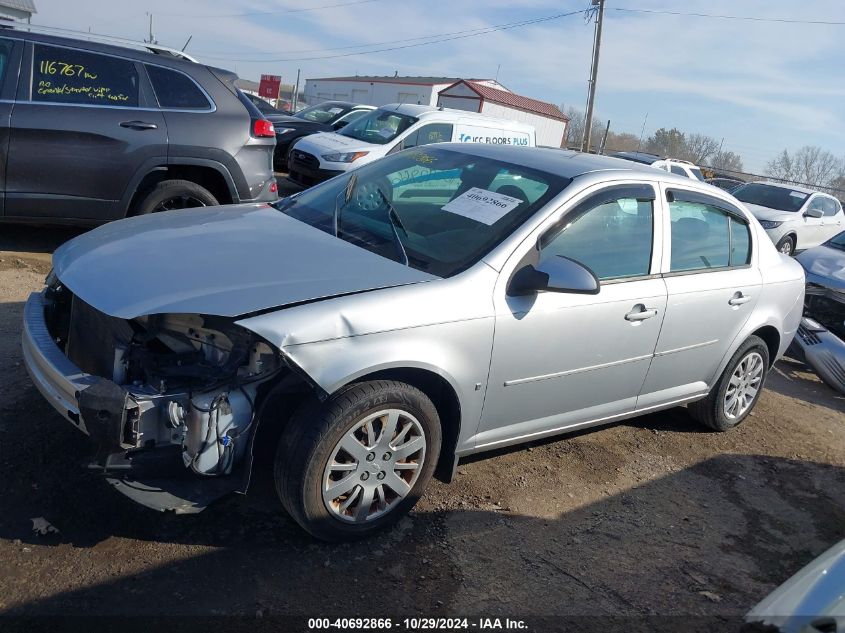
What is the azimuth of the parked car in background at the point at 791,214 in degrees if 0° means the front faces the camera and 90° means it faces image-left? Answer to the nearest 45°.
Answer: approximately 45°

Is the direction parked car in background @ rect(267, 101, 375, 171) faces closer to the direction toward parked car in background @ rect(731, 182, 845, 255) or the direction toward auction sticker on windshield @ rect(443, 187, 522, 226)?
the auction sticker on windshield

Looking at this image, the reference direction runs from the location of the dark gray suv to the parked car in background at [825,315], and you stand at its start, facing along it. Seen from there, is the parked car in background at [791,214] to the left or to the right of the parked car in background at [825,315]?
left

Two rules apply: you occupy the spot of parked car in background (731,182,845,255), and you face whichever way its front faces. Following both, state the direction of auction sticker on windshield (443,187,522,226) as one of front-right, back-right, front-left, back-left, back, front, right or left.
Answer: front-left

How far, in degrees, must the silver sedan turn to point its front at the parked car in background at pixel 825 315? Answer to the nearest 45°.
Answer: approximately 180°

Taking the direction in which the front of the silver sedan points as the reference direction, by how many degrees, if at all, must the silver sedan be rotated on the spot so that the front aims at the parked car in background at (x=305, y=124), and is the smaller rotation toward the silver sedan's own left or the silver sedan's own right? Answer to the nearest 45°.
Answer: approximately 135° to the silver sedan's own right

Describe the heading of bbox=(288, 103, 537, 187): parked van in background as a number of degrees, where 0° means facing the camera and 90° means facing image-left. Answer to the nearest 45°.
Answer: approximately 45°

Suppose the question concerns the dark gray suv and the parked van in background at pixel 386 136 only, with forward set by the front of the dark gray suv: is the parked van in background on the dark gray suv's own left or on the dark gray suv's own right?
on the dark gray suv's own right

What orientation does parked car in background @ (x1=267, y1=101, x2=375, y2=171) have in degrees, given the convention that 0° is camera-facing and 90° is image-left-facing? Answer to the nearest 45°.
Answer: approximately 45°

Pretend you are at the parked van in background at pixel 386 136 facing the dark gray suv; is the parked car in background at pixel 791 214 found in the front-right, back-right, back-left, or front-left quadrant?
back-left

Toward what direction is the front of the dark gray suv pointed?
to the viewer's left

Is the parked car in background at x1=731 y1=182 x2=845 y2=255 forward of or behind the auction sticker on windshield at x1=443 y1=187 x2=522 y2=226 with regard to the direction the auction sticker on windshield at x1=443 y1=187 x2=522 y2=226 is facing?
behind

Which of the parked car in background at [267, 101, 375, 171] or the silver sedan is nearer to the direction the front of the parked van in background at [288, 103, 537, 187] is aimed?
the silver sedan

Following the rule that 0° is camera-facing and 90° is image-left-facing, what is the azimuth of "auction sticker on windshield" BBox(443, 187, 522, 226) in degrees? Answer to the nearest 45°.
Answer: approximately 45°

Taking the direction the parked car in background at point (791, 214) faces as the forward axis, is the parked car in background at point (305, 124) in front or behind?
in front
